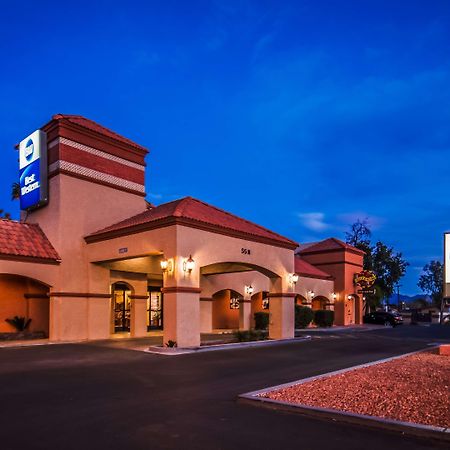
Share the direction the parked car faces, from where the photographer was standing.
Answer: facing away from the viewer and to the left of the viewer

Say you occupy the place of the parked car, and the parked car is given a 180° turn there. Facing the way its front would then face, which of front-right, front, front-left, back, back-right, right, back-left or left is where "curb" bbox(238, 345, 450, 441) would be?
front-right

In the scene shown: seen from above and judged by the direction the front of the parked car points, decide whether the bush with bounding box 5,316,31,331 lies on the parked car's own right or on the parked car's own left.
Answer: on the parked car's own left

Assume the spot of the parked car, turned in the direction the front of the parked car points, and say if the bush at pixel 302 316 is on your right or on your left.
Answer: on your left

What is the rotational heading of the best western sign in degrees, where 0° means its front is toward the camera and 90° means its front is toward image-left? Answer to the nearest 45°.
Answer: approximately 45°
